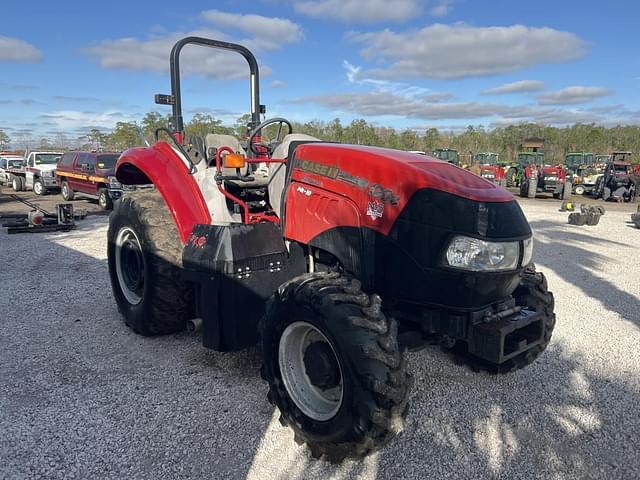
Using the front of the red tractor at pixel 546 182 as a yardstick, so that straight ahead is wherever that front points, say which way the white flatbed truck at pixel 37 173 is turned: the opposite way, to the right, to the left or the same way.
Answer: to the left

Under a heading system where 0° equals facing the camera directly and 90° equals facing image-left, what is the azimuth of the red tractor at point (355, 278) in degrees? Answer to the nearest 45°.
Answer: approximately 315°

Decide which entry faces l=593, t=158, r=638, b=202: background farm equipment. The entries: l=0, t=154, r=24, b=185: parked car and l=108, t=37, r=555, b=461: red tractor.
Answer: the parked car

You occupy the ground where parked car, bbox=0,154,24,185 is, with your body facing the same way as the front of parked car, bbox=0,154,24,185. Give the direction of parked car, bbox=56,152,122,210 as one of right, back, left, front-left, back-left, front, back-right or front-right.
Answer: front-right

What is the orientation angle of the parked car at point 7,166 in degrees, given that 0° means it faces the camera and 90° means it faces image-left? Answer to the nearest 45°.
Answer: approximately 315°

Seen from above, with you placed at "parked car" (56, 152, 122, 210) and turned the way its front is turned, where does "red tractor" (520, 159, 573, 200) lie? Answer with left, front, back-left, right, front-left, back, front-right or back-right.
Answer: front-left
